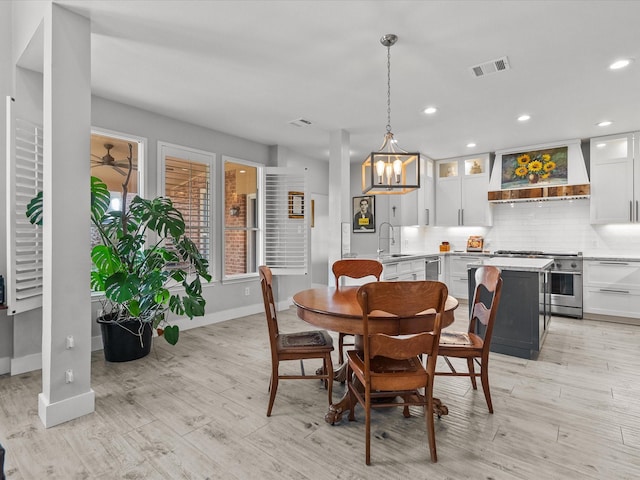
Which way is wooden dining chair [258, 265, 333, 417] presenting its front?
to the viewer's right

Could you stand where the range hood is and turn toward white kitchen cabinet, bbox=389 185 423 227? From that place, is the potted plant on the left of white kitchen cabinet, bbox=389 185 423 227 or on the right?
left

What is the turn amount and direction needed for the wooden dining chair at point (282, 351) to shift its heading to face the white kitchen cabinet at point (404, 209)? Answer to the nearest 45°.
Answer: approximately 45° to its left

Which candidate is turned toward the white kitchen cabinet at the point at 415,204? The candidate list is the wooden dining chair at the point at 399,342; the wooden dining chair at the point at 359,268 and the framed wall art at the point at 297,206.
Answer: the wooden dining chair at the point at 399,342

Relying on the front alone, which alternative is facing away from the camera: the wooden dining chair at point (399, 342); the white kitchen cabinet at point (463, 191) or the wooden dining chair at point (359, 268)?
the wooden dining chair at point (399, 342)

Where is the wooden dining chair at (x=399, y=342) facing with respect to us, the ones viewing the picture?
facing away from the viewer

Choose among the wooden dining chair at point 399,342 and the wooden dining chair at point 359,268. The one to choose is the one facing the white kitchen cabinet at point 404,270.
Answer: the wooden dining chair at point 399,342

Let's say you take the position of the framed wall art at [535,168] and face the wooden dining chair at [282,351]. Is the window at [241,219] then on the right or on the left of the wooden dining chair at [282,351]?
right

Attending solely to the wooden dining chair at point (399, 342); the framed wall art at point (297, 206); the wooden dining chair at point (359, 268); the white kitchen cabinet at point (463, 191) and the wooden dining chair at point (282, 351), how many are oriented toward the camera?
3

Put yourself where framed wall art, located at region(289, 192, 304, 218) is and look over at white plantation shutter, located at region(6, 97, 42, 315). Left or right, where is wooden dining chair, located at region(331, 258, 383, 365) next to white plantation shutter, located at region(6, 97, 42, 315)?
left

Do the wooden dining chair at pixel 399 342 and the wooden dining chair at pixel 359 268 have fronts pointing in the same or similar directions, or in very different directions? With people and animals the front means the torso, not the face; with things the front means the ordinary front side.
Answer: very different directions
